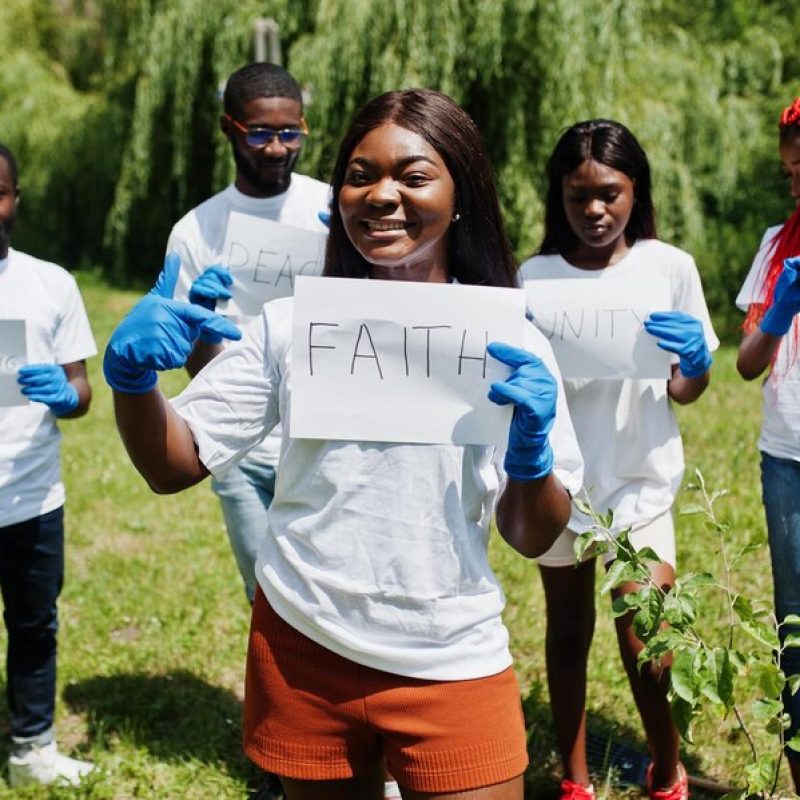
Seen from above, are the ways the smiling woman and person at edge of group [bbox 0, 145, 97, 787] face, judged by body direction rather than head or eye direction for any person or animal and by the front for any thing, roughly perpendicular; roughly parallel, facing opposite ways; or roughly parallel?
roughly parallel

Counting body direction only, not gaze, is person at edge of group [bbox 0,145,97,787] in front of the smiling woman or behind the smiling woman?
behind

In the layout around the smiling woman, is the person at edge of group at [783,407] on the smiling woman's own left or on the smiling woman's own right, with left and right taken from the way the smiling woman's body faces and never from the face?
on the smiling woman's own left

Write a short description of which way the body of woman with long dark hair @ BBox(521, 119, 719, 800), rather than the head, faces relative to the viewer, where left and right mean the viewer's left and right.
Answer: facing the viewer

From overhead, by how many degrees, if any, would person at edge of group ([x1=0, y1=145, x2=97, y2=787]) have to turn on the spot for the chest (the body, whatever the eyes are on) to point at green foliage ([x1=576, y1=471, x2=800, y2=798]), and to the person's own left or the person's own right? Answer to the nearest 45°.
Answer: approximately 45° to the person's own left

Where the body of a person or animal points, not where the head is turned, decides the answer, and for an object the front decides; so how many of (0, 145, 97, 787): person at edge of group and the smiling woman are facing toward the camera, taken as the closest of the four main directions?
2

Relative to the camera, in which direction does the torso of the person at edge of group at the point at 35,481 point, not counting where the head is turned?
toward the camera

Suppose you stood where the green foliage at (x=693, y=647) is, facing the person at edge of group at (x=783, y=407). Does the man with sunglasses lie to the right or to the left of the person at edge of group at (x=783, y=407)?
left

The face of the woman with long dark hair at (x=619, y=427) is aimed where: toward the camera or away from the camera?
toward the camera

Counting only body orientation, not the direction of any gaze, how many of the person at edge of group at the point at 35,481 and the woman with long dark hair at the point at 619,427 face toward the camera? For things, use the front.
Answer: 2

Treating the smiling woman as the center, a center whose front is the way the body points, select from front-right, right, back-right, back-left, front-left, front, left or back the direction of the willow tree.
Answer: back

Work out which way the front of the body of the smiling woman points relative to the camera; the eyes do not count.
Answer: toward the camera

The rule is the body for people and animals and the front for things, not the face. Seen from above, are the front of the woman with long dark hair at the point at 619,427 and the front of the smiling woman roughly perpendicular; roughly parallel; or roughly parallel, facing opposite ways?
roughly parallel
